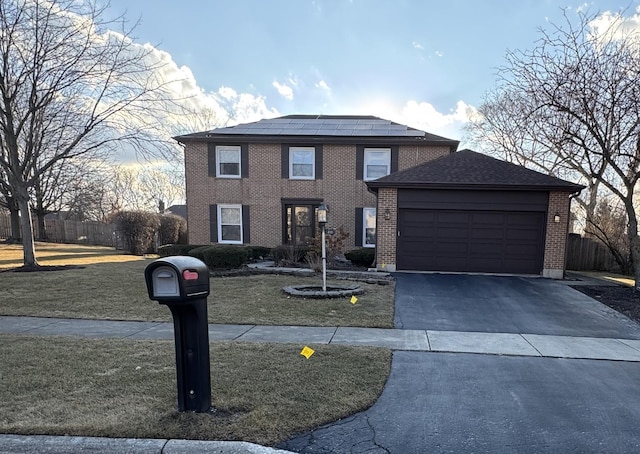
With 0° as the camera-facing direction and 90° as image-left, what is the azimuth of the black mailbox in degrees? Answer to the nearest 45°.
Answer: approximately 45°

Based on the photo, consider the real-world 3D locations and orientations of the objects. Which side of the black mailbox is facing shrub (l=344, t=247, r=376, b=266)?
back

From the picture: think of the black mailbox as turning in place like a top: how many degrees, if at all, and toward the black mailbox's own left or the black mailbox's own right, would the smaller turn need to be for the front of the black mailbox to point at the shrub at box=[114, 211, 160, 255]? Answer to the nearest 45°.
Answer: approximately 135° to the black mailbox's own right
